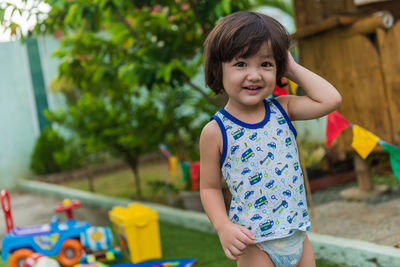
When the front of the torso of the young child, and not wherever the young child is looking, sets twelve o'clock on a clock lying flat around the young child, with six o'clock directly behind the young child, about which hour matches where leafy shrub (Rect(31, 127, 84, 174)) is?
The leafy shrub is roughly at 5 o'clock from the young child.

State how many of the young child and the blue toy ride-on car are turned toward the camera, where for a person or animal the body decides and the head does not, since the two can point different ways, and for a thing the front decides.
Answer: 1

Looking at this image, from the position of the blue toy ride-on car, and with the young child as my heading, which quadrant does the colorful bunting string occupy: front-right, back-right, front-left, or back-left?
front-left

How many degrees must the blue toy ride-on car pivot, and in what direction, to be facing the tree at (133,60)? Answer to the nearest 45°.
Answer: approximately 45° to its left

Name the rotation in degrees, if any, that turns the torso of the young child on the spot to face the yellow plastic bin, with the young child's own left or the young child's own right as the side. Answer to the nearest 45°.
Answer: approximately 135° to the young child's own right

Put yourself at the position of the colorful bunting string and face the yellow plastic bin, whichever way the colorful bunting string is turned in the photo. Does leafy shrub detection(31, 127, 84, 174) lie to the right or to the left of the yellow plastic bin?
right

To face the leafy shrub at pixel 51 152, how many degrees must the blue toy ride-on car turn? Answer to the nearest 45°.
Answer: approximately 90° to its left

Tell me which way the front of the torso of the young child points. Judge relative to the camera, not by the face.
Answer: toward the camera

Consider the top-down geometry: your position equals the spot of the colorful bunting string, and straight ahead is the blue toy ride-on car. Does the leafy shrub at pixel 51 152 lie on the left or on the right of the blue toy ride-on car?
right

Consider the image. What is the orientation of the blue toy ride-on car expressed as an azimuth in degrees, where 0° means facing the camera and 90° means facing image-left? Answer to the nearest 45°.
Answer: approximately 270°

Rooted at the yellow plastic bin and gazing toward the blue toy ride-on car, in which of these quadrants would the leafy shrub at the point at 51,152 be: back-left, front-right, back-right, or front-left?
front-right

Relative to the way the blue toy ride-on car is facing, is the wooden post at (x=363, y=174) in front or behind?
in front
